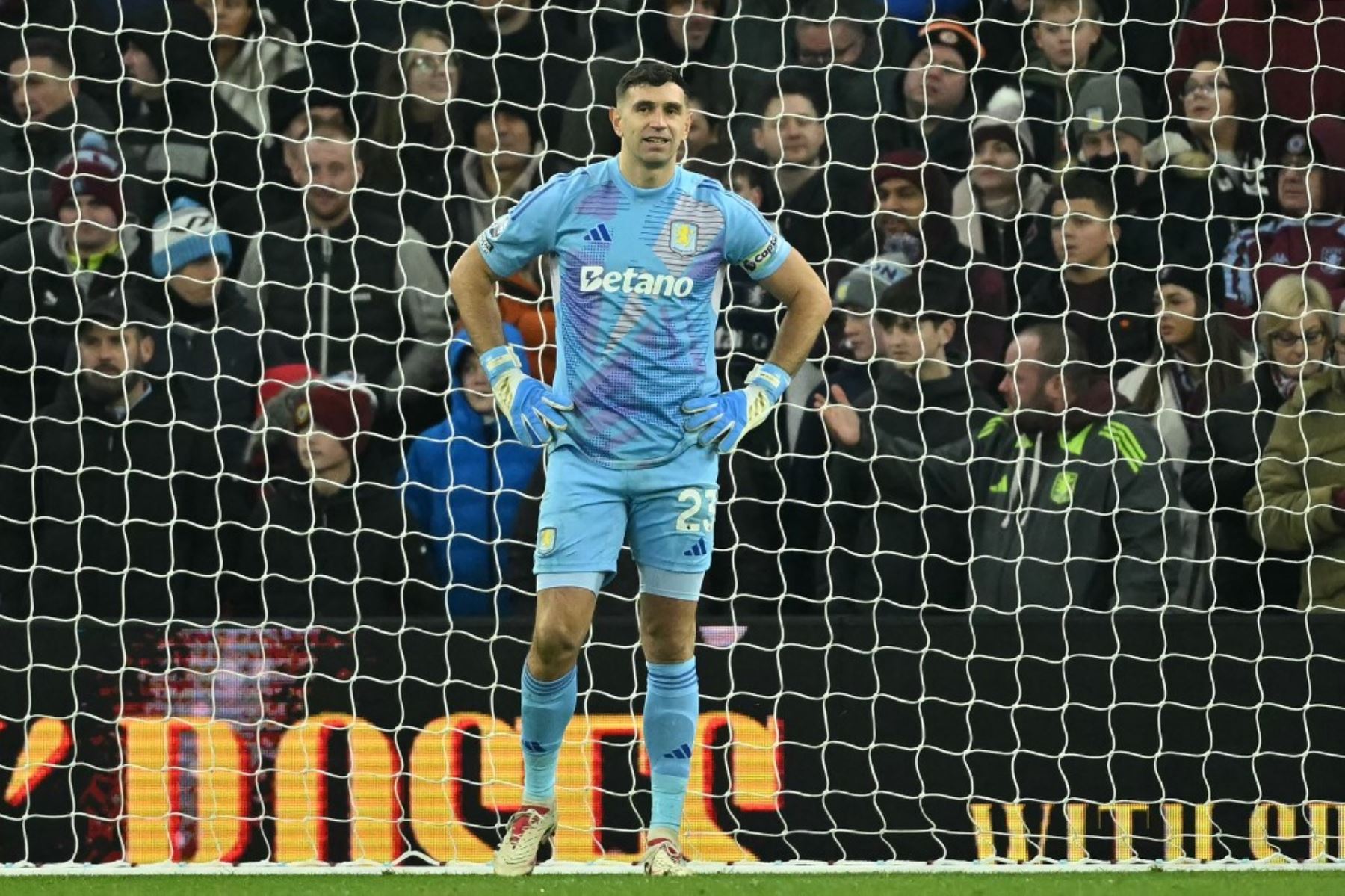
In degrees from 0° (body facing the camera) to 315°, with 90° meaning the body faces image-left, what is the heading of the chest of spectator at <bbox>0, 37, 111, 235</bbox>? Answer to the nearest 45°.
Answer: approximately 45°

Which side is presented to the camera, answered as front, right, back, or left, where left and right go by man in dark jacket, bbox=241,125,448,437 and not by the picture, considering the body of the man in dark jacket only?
front

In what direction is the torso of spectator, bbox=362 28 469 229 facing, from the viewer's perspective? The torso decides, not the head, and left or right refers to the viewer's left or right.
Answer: facing the viewer and to the right of the viewer

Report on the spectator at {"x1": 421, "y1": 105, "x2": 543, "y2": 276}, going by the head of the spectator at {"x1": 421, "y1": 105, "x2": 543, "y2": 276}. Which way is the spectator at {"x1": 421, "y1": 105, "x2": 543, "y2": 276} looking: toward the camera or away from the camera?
toward the camera

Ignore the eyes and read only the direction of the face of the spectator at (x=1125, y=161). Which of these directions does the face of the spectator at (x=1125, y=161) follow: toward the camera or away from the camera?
toward the camera

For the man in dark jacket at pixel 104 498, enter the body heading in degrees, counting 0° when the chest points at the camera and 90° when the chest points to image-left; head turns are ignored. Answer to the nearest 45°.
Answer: approximately 0°

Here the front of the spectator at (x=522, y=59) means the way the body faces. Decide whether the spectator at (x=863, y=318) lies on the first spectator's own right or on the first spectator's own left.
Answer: on the first spectator's own left

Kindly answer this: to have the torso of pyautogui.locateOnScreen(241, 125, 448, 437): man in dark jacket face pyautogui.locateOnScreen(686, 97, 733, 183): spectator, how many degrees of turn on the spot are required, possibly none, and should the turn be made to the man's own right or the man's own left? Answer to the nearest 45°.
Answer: approximately 90° to the man's own left

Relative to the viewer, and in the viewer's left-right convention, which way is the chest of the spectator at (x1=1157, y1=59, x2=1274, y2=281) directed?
facing the viewer and to the left of the viewer

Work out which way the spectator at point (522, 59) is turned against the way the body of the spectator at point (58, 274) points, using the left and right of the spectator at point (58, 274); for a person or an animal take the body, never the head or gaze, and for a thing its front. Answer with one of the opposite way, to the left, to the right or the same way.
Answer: the same way

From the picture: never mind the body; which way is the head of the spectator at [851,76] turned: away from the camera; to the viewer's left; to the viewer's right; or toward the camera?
toward the camera

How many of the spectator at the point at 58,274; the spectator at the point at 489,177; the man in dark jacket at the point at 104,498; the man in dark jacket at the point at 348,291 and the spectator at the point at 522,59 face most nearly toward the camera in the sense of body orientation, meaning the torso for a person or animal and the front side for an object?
5

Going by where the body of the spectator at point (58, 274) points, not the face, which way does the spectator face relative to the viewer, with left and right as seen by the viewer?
facing the viewer

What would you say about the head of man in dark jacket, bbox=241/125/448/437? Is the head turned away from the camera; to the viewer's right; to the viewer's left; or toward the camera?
toward the camera

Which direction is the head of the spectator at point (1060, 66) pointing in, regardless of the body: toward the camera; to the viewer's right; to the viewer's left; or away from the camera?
toward the camera

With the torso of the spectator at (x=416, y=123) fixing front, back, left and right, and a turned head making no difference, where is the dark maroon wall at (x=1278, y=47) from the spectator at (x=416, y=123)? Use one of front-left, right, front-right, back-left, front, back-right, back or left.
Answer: front-left
